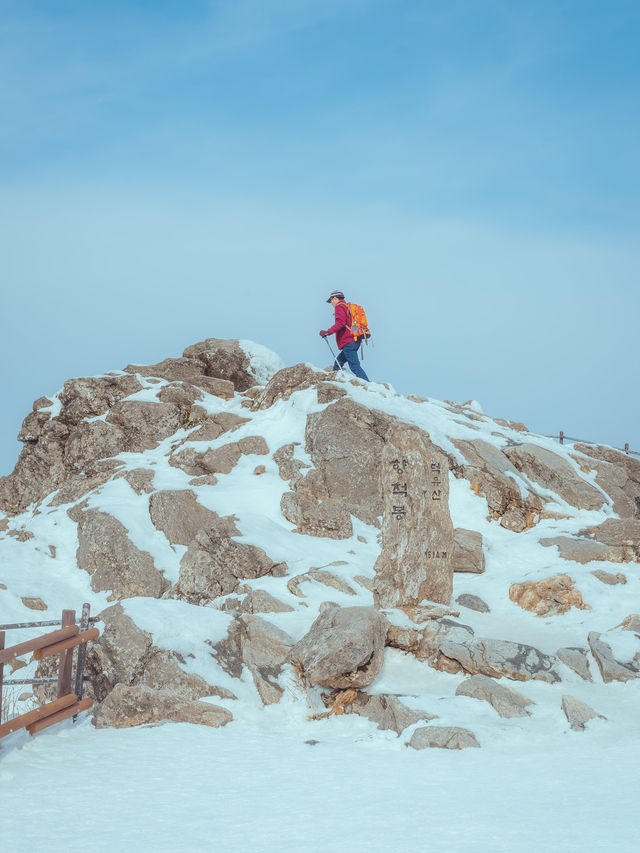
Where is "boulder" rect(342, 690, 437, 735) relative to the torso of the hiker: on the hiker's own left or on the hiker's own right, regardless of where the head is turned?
on the hiker's own left

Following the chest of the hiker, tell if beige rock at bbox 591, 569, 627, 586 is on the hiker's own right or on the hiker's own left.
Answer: on the hiker's own left

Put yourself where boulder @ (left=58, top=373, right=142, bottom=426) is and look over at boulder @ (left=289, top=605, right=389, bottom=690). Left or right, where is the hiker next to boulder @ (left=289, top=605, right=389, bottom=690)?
left

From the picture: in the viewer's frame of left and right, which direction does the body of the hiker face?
facing to the left of the viewer

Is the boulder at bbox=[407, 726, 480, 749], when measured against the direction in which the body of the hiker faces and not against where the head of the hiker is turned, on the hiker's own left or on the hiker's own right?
on the hiker's own left

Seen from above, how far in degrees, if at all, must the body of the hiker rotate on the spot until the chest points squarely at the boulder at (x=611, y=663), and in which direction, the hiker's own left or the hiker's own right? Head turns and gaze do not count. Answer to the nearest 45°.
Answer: approximately 90° to the hiker's own left

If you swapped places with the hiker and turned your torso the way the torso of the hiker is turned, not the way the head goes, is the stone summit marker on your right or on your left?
on your left

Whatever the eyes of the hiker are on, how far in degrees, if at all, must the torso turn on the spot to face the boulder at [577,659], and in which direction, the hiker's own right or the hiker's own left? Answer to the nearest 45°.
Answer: approximately 90° to the hiker's own left

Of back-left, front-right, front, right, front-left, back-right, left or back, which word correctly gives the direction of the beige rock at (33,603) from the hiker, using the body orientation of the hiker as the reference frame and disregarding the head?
front-left

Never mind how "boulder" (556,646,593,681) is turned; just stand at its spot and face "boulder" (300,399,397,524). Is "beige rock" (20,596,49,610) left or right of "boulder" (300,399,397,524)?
left

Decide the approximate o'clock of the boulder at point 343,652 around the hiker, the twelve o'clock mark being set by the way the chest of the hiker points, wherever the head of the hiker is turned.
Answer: The boulder is roughly at 9 o'clock from the hiker.

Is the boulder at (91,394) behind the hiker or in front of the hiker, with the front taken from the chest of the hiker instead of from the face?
in front

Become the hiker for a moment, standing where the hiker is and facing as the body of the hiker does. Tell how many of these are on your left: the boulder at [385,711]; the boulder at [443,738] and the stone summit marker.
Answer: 3
